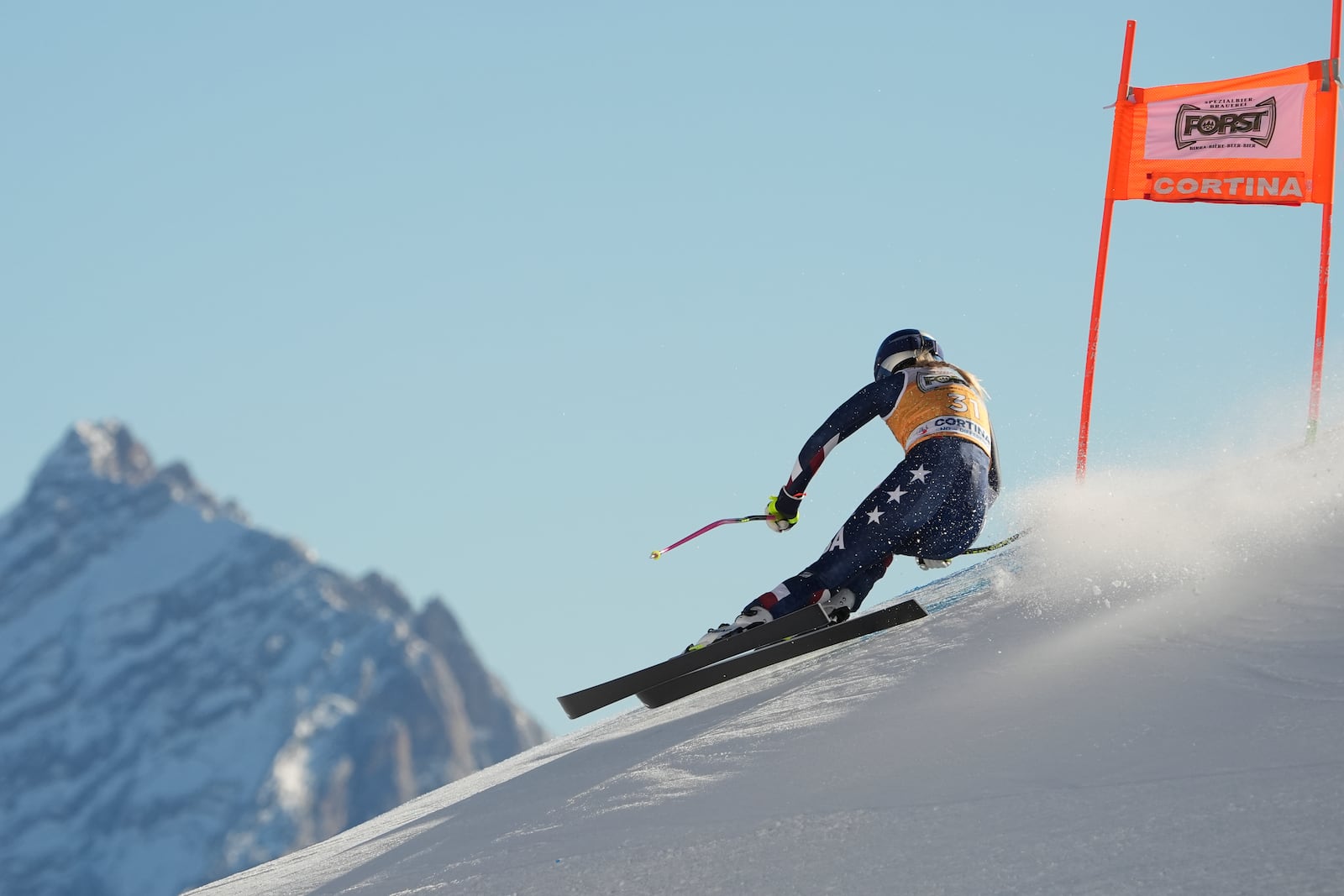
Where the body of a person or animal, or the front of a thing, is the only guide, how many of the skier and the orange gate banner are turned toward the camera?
1

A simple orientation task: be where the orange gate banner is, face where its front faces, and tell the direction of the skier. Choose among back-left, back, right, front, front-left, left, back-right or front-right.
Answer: front-right

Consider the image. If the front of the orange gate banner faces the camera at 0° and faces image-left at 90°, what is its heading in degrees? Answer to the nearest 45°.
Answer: approximately 0°

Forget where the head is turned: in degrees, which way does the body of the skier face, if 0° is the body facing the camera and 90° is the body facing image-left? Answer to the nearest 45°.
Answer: approximately 135°

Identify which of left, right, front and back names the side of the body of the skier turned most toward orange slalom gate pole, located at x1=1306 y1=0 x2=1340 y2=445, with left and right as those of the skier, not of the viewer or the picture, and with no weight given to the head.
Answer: right
